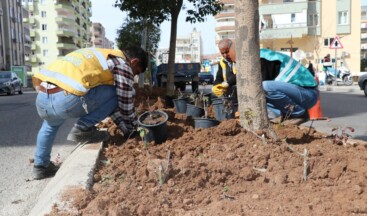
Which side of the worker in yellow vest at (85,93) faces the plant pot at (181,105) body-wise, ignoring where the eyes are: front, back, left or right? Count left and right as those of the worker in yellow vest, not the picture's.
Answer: front

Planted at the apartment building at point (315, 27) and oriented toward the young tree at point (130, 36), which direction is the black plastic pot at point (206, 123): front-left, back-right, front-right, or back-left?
front-left

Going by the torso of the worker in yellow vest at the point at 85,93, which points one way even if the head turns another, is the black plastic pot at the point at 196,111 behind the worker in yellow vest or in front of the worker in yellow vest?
in front

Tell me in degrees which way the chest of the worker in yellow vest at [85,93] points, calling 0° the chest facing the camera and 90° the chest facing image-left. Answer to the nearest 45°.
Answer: approximately 225°

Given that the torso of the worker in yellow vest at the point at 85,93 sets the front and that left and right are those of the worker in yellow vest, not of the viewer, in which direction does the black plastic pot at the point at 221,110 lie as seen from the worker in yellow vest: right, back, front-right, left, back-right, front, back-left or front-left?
front

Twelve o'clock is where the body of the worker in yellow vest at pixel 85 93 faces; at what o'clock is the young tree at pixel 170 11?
The young tree is roughly at 11 o'clock from the worker in yellow vest.

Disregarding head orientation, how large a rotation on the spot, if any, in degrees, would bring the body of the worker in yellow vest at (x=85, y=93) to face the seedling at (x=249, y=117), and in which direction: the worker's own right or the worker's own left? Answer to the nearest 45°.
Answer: approximately 45° to the worker's own right

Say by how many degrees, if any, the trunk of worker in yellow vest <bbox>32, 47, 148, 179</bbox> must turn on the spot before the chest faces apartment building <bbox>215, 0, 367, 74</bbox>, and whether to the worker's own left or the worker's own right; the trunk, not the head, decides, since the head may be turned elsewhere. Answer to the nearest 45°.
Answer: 0° — they already face it

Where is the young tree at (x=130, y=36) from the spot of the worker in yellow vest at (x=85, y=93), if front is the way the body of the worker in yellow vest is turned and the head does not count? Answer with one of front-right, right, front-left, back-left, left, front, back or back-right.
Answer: front-left
